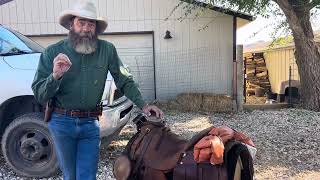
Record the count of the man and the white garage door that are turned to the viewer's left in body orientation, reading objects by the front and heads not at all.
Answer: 0

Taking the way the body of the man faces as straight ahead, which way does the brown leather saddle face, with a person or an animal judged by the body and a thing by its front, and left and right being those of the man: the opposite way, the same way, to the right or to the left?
to the right

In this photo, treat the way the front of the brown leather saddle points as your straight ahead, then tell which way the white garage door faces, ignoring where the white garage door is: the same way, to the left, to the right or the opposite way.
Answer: to the left

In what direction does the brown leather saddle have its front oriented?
to the viewer's left

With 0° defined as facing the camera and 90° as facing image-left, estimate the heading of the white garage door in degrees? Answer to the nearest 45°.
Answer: approximately 0°

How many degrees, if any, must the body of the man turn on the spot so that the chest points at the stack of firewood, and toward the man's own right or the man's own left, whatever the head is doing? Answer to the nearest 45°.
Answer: approximately 135° to the man's own left

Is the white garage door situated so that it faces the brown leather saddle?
yes

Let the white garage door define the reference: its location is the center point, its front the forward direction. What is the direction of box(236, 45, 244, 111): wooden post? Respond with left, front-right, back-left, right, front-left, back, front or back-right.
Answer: front-left

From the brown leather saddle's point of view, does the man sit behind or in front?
in front

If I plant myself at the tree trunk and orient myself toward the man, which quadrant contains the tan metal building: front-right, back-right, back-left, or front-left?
back-right

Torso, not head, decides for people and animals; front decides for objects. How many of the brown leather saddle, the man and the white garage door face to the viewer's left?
1

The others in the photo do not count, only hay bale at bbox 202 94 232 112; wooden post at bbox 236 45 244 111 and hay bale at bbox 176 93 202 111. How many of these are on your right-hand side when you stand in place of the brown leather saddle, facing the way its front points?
3
